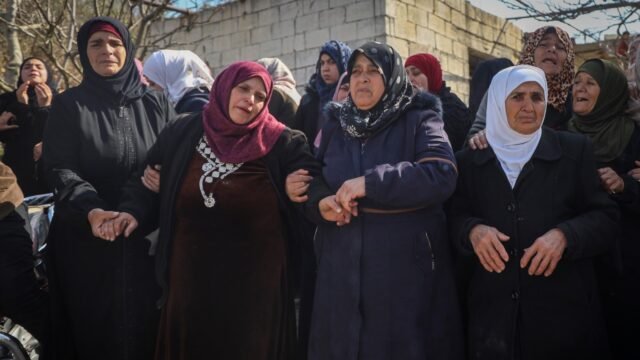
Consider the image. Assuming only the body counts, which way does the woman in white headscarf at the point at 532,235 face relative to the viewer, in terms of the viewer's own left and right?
facing the viewer

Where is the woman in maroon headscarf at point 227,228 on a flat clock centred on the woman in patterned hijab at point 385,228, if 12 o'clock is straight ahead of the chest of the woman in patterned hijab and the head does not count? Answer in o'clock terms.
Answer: The woman in maroon headscarf is roughly at 2 o'clock from the woman in patterned hijab.

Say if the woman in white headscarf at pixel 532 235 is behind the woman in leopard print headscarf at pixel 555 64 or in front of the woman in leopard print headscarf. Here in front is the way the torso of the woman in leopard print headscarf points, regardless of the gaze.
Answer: in front

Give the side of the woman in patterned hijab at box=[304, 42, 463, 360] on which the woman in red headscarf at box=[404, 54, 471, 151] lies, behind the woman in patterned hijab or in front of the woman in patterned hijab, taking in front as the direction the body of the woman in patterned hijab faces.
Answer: behind

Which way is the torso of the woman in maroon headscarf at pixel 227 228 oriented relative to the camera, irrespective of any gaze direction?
toward the camera

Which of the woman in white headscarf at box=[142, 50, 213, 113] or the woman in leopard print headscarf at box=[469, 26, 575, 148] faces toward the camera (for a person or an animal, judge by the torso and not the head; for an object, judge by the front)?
the woman in leopard print headscarf

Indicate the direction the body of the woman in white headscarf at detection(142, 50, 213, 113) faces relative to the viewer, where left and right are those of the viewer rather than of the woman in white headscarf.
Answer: facing to the left of the viewer

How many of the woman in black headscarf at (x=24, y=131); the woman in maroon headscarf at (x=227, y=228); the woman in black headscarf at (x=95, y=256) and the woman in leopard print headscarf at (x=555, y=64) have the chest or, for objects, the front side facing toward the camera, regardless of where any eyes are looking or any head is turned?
4

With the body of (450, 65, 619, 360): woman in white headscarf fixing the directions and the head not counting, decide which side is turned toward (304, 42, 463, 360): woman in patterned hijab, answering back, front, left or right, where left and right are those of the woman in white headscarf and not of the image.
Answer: right

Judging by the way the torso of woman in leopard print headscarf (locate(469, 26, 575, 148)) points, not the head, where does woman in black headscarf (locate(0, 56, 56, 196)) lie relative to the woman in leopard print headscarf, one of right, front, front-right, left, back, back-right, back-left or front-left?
right

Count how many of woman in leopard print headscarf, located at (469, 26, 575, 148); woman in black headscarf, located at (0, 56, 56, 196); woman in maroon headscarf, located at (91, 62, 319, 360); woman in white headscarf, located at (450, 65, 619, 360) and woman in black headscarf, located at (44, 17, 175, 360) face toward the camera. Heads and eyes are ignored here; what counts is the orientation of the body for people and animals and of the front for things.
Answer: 5

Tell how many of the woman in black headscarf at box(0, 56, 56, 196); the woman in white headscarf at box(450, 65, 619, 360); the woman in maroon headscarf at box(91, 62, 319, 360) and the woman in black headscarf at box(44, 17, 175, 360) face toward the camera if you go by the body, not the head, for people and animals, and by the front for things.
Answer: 4
